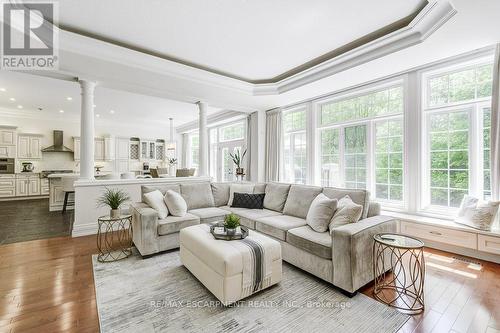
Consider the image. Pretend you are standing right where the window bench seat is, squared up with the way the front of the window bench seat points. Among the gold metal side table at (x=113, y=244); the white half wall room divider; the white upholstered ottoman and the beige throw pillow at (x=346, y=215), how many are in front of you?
4

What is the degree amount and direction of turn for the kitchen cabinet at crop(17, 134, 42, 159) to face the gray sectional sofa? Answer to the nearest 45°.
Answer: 0° — it already faces it

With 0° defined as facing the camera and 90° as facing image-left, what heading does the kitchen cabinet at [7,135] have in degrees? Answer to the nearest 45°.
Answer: approximately 0°

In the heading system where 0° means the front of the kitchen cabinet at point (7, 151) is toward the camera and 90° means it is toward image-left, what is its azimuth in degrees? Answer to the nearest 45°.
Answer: approximately 0°

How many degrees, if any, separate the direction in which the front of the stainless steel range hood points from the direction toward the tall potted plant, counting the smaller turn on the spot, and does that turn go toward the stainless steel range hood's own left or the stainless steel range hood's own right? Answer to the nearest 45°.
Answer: approximately 45° to the stainless steel range hood's own left

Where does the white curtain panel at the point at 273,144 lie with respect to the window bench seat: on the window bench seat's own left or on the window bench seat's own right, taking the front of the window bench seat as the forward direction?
on the window bench seat's own right

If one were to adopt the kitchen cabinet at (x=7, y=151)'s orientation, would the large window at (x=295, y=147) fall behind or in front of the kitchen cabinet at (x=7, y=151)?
in front

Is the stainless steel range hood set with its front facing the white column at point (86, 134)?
yes

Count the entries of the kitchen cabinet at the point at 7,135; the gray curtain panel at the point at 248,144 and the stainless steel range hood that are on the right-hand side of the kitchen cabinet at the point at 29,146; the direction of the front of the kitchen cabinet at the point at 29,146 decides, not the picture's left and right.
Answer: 1

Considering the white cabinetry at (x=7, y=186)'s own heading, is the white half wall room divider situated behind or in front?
in front

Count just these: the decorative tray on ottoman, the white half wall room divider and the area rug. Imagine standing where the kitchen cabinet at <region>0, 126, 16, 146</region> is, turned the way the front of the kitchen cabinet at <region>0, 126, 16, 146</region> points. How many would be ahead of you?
3
